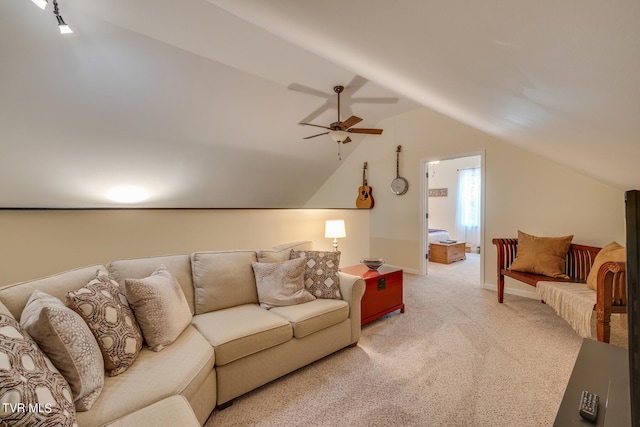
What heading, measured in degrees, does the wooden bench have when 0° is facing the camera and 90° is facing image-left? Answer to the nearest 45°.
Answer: approximately 45°

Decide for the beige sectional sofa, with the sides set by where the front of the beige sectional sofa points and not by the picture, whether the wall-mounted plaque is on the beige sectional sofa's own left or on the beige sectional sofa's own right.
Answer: on the beige sectional sofa's own left

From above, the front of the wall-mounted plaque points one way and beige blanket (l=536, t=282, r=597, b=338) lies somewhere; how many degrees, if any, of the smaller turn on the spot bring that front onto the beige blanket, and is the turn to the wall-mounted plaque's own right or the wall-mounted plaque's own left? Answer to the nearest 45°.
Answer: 0° — it already faces it

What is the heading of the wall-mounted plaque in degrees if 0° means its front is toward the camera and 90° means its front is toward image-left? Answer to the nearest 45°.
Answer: approximately 0°

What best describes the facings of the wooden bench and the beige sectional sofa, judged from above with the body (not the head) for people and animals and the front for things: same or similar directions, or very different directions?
very different directions

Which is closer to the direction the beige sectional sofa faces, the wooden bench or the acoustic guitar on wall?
the wooden bench
